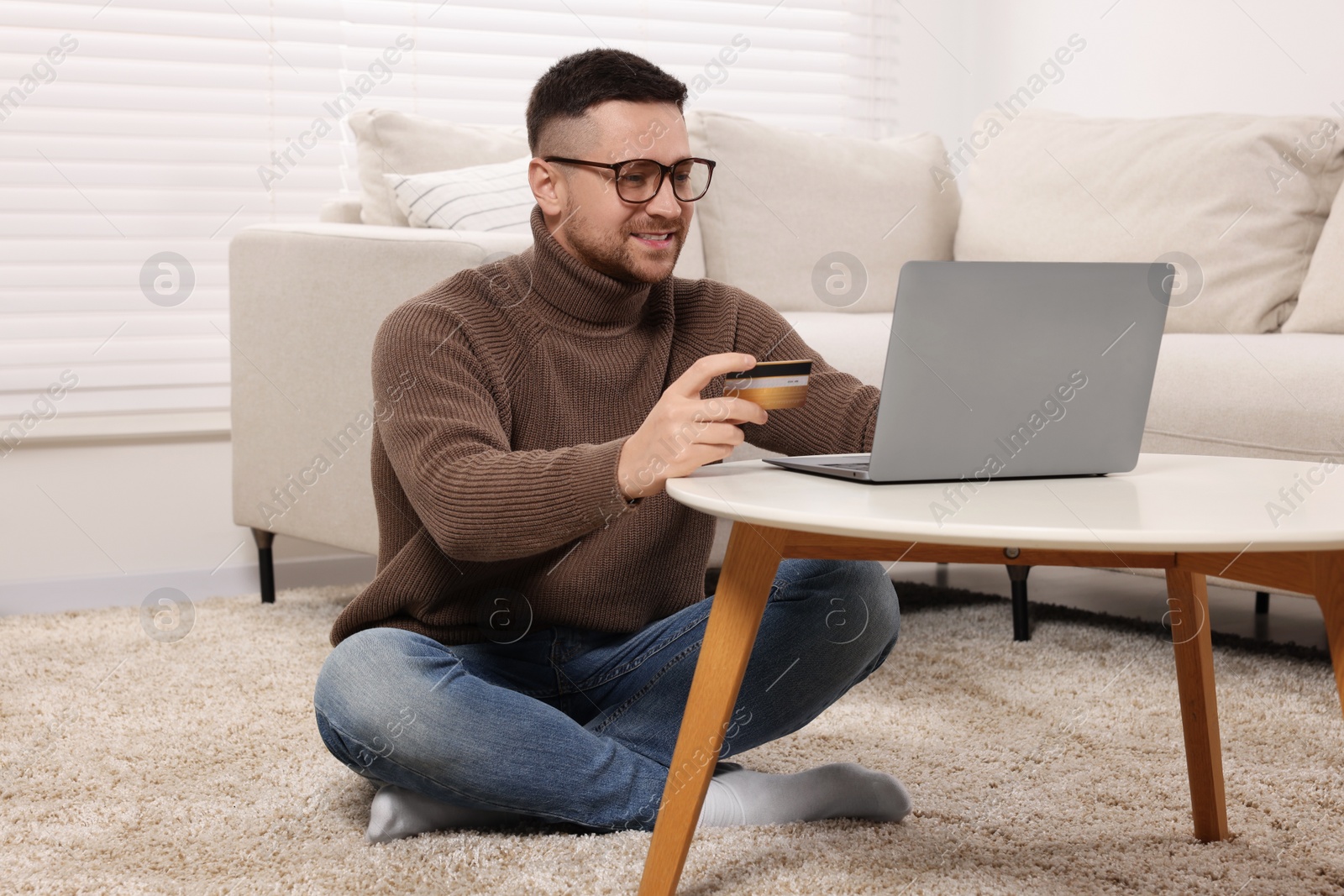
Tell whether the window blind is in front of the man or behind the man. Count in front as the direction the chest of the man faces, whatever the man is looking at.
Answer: behind

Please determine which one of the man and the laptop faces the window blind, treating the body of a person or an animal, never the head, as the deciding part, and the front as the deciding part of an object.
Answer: the laptop

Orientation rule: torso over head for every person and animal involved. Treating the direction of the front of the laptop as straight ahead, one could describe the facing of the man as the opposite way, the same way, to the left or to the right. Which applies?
the opposite way

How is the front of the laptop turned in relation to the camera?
facing away from the viewer and to the left of the viewer

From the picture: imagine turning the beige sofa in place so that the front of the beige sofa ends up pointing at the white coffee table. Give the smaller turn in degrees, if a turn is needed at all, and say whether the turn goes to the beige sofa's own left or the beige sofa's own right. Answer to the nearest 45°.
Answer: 0° — it already faces it

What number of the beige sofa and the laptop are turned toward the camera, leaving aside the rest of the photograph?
1

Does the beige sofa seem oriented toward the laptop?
yes

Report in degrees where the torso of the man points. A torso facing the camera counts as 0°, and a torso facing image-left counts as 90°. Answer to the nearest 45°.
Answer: approximately 315°

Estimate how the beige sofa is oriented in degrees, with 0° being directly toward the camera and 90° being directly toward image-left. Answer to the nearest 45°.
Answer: approximately 0°

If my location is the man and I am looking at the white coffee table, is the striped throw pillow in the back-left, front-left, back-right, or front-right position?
back-left
